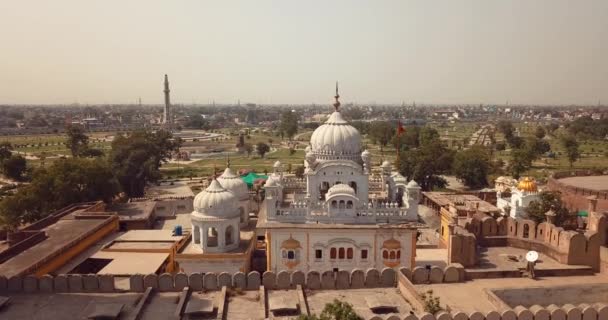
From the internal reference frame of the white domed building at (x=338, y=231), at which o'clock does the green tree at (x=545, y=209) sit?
The green tree is roughly at 8 o'clock from the white domed building.

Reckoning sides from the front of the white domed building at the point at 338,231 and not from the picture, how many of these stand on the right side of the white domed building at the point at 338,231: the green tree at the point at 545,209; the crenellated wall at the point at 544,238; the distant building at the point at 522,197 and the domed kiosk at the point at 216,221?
1

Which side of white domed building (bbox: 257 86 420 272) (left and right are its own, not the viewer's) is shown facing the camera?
front

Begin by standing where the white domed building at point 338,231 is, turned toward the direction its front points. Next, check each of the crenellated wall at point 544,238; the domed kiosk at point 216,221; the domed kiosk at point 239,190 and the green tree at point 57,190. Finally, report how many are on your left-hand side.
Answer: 1

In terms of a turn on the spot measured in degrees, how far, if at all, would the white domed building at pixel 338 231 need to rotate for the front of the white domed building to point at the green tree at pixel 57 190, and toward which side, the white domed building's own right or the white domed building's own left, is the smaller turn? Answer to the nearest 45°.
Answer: approximately 135° to the white domed building's own right

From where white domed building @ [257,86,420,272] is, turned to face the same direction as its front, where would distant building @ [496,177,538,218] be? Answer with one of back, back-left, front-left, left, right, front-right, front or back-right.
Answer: back-left

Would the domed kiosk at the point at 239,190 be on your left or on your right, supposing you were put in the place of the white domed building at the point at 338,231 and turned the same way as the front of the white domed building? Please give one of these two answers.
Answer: on your right

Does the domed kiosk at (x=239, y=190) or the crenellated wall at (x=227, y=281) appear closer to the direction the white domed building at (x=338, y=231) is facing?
the crenellated wall

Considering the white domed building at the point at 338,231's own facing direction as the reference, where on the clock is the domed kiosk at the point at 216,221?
The domed kiosk is roughly at 3 o'clock from the white domed building.

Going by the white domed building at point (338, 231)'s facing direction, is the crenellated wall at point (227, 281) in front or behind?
in front

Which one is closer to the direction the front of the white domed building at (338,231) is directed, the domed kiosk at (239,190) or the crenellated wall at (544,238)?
the crenellated wall

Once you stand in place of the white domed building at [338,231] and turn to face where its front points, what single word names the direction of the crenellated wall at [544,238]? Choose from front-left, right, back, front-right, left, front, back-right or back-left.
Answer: left
